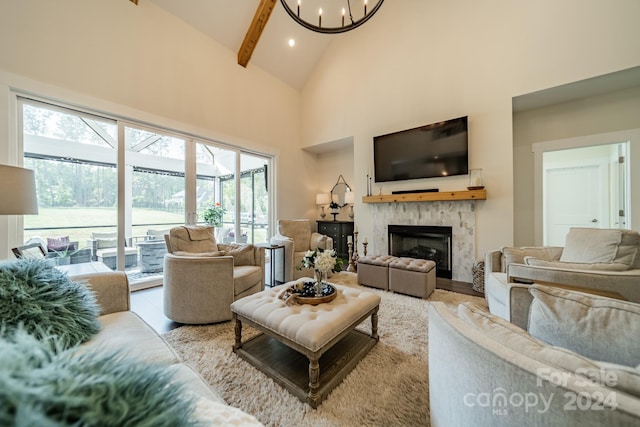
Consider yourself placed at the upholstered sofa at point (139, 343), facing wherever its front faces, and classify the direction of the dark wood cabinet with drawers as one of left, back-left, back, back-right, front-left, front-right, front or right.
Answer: front

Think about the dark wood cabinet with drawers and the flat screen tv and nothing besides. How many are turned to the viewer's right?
0

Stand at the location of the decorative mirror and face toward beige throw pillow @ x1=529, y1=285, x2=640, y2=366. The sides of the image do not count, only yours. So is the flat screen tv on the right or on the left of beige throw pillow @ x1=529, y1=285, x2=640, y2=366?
left

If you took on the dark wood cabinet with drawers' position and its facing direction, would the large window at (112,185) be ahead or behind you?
ahead

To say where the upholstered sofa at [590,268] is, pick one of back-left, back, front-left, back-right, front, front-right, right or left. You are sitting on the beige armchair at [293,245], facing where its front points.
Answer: front

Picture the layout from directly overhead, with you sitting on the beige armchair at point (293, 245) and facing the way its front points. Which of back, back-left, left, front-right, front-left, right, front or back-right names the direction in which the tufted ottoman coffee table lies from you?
front-right

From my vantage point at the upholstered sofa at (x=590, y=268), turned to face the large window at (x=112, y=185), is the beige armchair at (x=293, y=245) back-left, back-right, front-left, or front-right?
front-right

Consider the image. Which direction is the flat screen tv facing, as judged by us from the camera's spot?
facing the viewer and to the left of the viewer

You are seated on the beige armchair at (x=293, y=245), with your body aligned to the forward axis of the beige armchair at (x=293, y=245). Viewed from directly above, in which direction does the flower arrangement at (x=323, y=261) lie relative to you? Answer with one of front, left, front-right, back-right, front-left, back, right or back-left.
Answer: front-right

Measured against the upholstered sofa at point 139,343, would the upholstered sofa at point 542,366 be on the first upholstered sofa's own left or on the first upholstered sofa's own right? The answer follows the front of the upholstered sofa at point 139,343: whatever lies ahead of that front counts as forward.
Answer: on the first upholstered sofa's own right

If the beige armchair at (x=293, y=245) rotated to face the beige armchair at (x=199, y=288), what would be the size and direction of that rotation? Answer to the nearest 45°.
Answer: approximately 90° to its right

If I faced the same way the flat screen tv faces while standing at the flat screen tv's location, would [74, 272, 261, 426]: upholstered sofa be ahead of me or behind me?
ahead

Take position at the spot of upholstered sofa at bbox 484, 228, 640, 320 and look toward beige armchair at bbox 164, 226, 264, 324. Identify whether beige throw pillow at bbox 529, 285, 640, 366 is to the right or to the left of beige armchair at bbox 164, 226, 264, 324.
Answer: left

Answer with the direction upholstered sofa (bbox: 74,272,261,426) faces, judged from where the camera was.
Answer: facing away from the viewer and to the right of the viewer

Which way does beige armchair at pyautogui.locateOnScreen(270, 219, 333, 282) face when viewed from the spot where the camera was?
facing the viewer and to the right of the viewer

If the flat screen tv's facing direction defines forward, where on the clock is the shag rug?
The shag rug is roughly at 11 o'clock from the flat screen tv.
